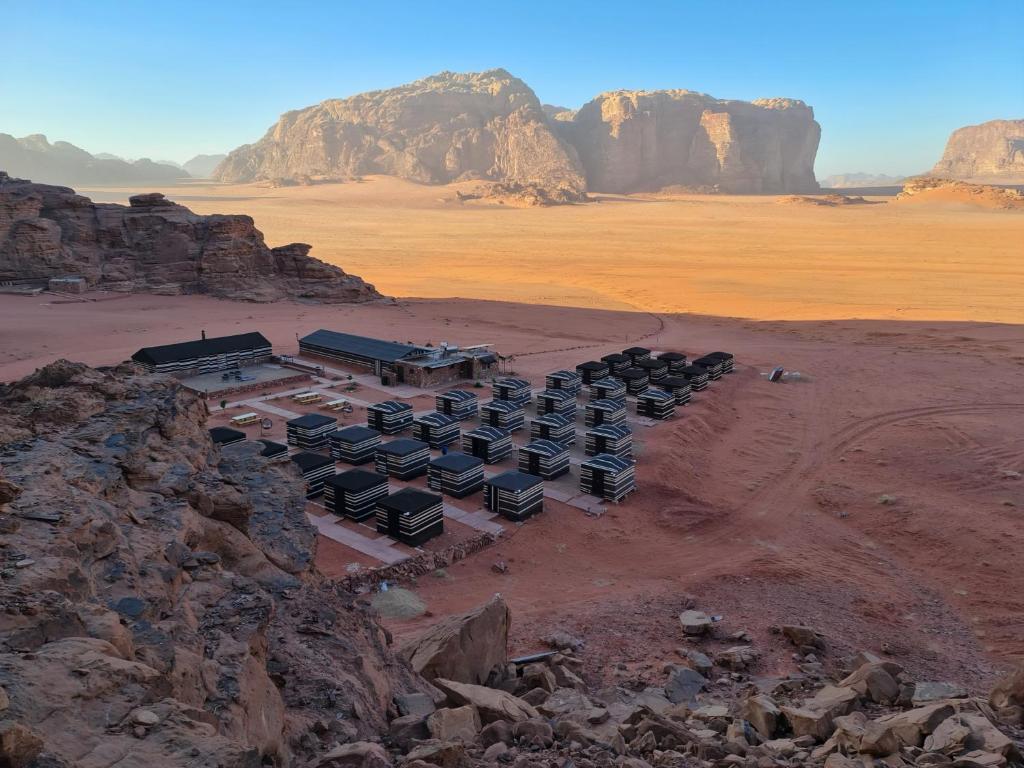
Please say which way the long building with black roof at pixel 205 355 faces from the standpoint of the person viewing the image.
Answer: facing the viewer and to the right of the viewer

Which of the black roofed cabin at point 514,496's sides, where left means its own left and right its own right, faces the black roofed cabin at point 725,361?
back

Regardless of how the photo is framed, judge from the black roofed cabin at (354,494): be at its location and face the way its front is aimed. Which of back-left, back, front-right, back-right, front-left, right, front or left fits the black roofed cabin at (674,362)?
back

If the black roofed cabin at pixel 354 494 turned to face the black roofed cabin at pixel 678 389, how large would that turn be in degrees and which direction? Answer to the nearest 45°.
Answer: approximately 180°

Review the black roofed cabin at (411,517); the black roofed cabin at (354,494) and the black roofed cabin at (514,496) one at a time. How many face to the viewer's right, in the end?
0

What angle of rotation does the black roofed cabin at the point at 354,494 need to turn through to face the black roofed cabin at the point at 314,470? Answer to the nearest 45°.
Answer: approximately 90° to its right

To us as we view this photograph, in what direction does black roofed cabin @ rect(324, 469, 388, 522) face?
facing the viewer and to the left of the viewer

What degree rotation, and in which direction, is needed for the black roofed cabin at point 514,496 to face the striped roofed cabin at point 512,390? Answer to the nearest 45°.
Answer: approximately 135° to its right

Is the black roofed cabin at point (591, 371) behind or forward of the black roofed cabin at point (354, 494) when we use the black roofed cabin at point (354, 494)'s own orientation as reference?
behind

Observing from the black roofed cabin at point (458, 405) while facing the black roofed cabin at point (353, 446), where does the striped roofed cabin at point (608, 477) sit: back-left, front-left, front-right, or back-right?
front-left

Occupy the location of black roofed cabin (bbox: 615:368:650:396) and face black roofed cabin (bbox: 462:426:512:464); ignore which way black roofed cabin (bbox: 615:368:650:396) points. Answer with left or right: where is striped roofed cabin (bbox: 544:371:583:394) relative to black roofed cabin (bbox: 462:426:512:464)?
right

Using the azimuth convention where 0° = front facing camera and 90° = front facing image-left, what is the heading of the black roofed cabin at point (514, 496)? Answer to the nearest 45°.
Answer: approximately 45°

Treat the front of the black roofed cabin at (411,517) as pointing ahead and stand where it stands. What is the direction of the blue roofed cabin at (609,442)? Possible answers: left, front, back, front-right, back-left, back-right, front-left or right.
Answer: back

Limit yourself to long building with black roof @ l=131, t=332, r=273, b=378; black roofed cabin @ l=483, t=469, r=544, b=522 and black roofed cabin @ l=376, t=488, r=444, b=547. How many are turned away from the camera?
0
